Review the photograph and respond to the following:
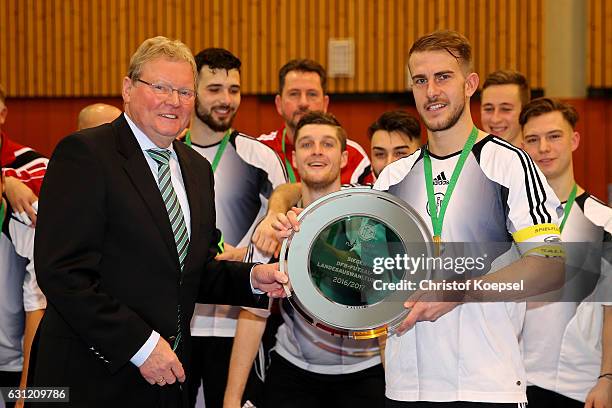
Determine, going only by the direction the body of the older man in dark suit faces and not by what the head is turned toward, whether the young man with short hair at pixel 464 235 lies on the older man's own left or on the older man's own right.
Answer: on the older man's own left

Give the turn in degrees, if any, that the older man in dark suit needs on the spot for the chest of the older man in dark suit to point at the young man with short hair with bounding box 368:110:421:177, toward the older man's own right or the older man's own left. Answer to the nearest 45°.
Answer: approximately 90° to the older man's own left

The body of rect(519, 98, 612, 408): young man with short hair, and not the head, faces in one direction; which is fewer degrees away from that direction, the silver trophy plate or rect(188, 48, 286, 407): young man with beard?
the silver trophy plate

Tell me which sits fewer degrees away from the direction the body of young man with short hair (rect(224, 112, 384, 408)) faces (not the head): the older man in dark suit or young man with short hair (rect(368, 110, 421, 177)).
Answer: the older man in dark suit

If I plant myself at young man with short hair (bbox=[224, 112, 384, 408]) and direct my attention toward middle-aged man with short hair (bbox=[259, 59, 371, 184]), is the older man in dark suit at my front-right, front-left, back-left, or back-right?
back-left
